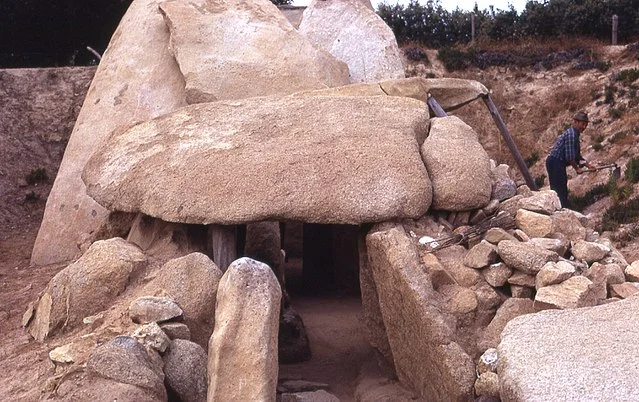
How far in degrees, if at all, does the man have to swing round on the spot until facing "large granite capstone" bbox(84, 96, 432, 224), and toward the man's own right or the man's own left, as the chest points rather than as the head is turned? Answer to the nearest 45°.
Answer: approximately 135° to the man's own right

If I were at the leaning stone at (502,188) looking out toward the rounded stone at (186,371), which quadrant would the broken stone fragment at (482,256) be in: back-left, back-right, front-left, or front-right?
front-left

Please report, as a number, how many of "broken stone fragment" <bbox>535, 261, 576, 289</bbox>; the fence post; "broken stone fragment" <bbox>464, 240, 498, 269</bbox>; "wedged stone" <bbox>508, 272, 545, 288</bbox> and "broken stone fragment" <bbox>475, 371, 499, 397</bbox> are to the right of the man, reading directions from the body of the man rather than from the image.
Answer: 4

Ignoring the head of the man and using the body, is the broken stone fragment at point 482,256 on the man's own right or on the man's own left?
on the man's own right

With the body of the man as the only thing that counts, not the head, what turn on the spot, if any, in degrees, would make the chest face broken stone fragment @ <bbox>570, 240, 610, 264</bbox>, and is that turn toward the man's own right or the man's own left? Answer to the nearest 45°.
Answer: approximately 90° to the man's own right

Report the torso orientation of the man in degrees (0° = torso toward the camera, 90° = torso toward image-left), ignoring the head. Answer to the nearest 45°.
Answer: approximately 270°

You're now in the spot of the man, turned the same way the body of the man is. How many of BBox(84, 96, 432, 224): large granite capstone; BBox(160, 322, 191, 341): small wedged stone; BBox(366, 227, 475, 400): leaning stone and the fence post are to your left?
1

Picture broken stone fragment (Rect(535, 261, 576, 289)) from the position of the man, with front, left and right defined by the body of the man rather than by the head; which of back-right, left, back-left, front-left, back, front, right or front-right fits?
right

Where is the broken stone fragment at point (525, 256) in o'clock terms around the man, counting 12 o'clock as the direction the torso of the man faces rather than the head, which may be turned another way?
The broken stone fragment is roughly at 3 o'clock from the man.

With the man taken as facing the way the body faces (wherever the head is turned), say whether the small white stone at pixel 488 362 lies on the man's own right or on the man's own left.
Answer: on the man's own right

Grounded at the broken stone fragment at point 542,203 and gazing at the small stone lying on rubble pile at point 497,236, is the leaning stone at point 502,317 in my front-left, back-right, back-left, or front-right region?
front-left

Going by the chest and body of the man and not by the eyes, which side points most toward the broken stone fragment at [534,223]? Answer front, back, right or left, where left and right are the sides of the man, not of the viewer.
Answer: right

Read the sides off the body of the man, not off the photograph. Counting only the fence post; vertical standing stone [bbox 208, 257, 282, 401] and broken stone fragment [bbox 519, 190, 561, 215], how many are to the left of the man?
1

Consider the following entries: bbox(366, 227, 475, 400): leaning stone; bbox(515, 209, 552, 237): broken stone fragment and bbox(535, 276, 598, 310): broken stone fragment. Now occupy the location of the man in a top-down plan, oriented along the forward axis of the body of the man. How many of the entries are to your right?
3

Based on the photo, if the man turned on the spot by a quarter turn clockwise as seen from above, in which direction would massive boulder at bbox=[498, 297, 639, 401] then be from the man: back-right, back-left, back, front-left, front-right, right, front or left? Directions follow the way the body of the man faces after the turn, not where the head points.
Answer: front

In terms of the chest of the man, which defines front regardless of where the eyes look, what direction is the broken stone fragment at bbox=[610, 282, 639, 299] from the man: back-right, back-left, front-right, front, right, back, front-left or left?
right
